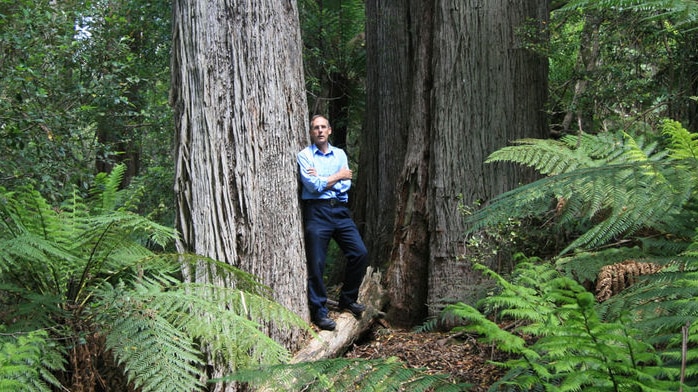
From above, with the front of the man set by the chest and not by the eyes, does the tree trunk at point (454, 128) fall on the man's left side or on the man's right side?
on the man's left side

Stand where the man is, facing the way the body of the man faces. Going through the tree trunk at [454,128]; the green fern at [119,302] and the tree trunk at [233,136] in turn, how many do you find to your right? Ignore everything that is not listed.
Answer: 2

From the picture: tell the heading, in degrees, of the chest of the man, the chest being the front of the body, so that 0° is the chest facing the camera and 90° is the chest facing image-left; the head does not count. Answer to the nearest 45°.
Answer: approximately 315°

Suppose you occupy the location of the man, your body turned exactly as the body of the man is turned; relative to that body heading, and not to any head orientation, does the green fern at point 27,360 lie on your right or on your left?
on your right

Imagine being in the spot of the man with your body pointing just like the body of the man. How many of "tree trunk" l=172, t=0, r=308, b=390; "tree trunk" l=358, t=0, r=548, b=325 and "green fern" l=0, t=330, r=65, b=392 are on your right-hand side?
2

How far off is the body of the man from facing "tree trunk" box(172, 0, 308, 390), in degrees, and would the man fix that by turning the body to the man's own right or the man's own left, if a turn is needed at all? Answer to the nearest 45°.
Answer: approximately 90° to the man's own right
